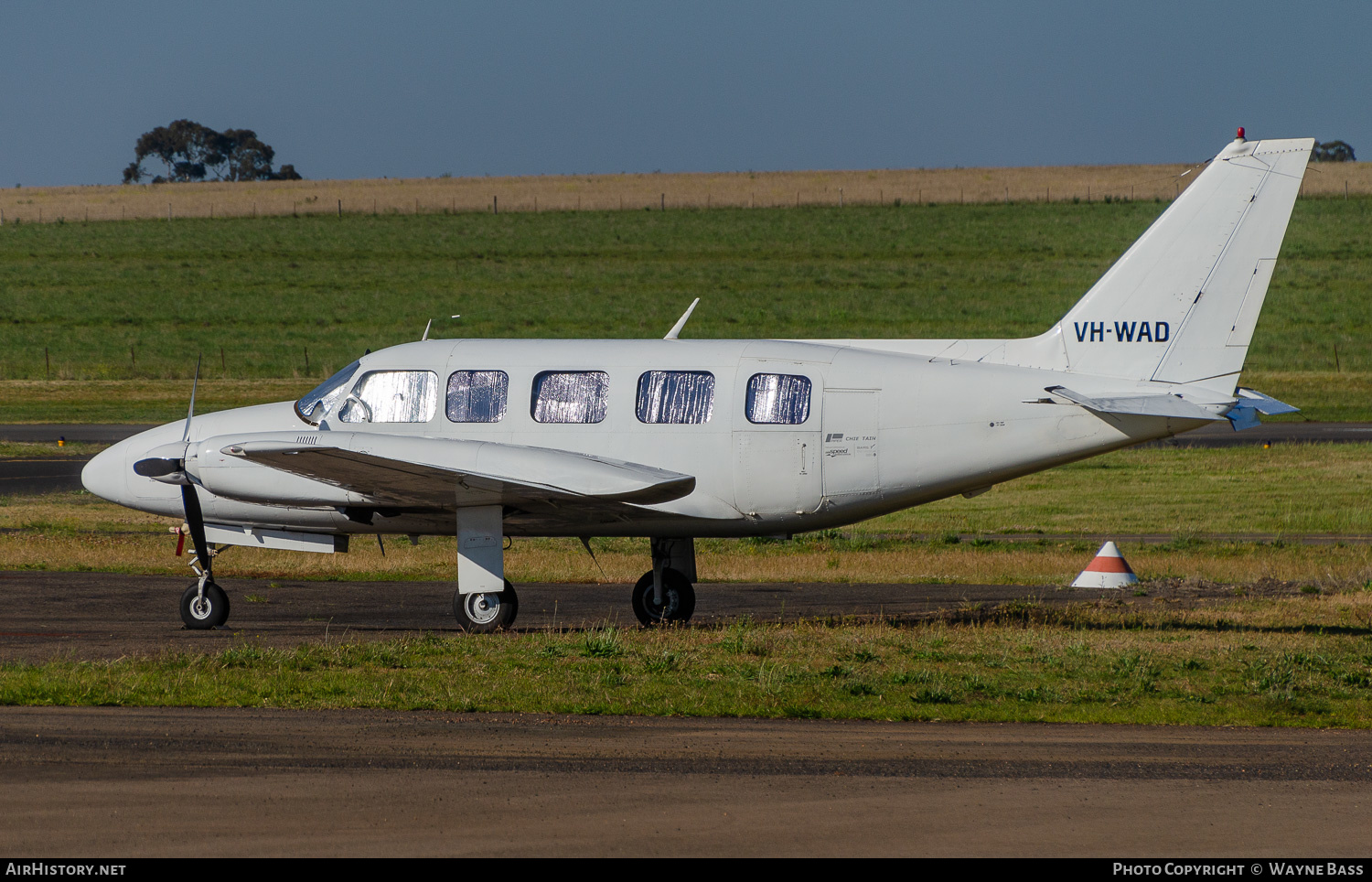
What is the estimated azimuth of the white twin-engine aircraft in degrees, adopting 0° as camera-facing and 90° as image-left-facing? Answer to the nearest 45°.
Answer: approximately 90°

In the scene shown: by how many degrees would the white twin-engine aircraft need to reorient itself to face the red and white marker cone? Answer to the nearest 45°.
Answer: approximately 135° to its right
